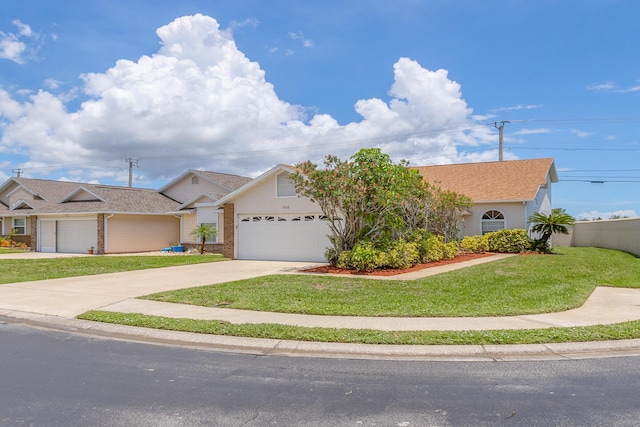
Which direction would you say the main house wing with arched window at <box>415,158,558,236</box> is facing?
toward the camera

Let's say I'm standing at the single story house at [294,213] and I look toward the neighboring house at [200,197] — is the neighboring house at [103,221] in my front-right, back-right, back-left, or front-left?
front-left

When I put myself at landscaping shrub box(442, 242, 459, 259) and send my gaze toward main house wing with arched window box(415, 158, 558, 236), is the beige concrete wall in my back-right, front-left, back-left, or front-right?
front-right

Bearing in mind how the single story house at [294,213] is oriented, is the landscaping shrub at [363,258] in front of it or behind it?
in front

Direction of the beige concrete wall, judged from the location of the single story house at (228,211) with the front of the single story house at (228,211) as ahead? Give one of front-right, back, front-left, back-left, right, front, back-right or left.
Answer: left

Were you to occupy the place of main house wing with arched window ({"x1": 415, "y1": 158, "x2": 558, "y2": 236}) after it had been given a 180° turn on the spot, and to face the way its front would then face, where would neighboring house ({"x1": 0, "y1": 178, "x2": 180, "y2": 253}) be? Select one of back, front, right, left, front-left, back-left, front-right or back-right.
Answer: left

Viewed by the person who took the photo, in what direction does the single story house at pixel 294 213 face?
facing the viewer

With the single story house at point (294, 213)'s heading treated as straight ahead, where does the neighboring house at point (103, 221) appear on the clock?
The neighboring house is roughly at 4 o'clock from the single story house.

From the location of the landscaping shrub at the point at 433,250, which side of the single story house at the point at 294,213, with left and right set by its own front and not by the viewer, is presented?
front

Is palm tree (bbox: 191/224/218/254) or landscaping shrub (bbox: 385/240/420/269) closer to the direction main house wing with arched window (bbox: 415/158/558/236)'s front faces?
the landscaping shrub

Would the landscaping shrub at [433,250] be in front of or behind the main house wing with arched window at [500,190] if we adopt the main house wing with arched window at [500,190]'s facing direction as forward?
in front
